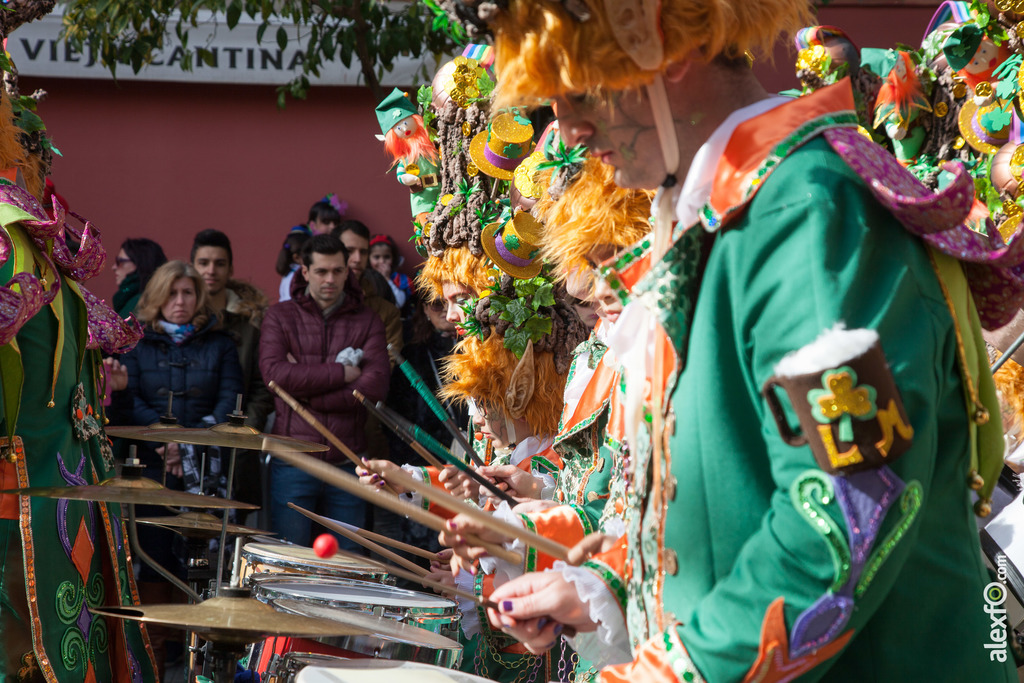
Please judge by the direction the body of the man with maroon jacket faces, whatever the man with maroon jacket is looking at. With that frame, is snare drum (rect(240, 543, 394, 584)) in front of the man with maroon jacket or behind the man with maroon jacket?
in front

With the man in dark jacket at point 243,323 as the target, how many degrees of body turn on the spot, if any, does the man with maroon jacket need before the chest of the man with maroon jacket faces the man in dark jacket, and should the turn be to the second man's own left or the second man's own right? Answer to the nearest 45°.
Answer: approximately 135° to the second man's own right

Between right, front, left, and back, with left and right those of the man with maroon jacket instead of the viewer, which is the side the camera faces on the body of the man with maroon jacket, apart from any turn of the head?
front

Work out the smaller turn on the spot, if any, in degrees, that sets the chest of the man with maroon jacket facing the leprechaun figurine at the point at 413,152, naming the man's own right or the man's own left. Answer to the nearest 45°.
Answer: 0° — they already face it

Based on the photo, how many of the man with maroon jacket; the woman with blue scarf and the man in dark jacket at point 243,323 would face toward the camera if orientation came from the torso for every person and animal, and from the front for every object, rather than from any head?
3

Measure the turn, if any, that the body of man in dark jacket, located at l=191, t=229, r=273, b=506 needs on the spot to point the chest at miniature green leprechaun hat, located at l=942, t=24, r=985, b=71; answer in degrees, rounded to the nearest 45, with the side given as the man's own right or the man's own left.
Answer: approximately 45° to the man's own left

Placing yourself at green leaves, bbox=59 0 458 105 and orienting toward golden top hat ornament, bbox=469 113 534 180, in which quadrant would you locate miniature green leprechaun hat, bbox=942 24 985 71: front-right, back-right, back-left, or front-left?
front-left

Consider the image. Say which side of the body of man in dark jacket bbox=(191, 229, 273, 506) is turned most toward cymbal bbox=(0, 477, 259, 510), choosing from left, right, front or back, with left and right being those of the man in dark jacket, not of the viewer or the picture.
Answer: front

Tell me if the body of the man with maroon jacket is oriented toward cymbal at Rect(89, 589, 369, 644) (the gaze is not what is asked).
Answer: yes

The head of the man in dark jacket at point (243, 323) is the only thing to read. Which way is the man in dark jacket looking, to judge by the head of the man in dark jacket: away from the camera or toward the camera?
toward the camera

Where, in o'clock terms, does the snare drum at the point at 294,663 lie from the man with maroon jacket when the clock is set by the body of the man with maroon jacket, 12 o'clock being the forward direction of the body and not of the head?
The snare drum is roughly at 12 o'clock from the man with maroon jacket.

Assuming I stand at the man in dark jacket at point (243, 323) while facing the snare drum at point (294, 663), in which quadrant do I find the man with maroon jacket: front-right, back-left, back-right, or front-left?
front-left

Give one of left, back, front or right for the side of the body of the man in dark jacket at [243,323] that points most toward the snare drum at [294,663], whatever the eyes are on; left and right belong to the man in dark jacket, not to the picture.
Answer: front

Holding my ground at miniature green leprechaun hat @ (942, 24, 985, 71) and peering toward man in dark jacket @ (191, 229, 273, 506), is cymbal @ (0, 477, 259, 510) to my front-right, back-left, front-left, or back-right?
front-left

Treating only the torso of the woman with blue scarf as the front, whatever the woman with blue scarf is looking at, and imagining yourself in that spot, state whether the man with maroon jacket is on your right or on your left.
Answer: on your left

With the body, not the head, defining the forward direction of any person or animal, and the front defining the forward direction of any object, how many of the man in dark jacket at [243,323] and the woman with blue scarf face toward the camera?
2

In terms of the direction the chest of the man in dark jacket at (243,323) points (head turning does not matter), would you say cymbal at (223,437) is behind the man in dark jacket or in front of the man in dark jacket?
in front
